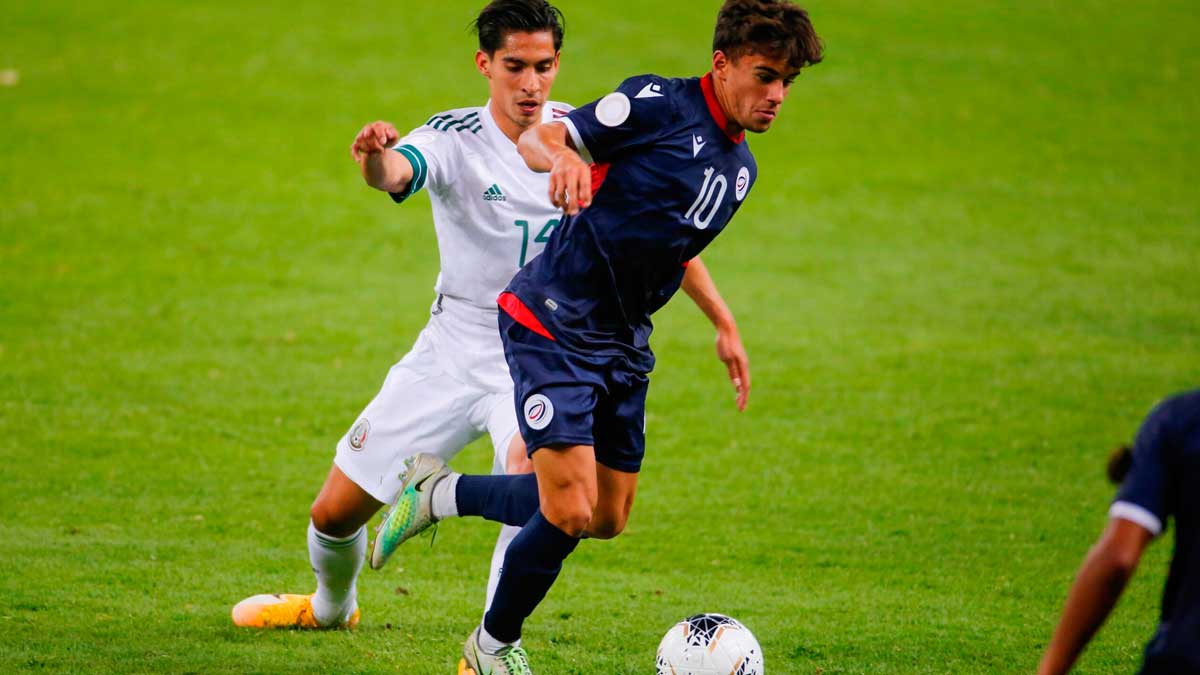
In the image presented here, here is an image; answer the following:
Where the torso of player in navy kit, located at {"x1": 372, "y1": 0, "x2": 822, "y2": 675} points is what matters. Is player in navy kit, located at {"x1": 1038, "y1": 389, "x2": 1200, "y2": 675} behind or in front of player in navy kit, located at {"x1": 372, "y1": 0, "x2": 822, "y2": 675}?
in front

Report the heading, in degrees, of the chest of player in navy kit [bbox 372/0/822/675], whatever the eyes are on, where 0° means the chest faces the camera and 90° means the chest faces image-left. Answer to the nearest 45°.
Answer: approximately 315°

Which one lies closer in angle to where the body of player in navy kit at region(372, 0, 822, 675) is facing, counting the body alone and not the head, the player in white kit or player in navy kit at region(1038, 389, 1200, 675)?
the player in navy kit
